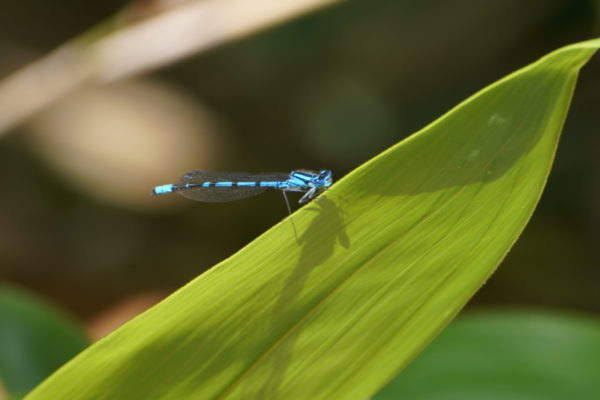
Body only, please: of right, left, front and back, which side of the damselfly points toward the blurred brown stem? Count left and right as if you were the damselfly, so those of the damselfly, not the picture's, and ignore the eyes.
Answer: left

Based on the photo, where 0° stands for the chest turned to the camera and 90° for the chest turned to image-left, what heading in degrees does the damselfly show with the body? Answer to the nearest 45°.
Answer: approximately 270°

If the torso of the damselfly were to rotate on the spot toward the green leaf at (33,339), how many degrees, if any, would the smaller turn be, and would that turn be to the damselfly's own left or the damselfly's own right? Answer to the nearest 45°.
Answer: approximately 180°
